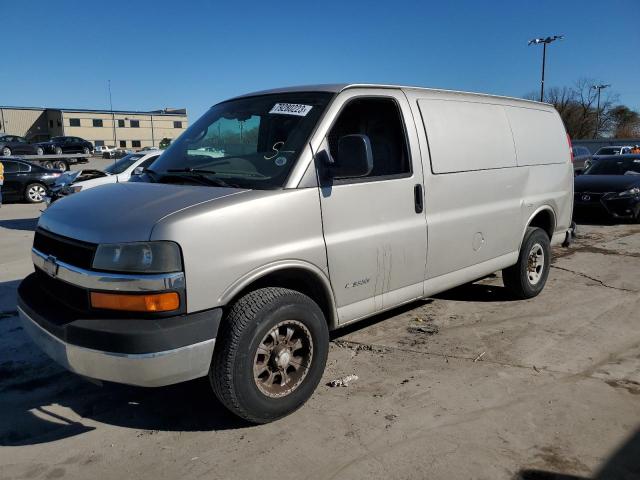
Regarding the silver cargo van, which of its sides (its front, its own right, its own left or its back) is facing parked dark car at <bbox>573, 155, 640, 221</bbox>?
back

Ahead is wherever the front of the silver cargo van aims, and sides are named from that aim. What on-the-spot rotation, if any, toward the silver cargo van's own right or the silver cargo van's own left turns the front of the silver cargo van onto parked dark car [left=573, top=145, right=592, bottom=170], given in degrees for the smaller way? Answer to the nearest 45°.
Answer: approximately 180°

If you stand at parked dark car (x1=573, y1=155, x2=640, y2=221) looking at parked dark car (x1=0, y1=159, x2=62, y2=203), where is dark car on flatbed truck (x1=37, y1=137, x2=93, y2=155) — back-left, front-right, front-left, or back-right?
front-right

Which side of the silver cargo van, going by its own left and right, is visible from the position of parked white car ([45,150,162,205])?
right

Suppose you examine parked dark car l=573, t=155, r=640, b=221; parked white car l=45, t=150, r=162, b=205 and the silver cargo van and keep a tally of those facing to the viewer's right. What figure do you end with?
0

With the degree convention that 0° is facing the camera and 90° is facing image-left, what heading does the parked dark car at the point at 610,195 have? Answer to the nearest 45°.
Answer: approximately 45°

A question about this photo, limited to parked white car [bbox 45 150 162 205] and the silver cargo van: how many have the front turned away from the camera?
0

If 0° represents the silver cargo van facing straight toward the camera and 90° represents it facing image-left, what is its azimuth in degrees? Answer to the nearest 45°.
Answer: approximately 45°

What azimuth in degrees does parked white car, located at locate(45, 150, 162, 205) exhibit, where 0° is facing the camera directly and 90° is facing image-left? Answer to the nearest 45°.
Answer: approximately 45°
